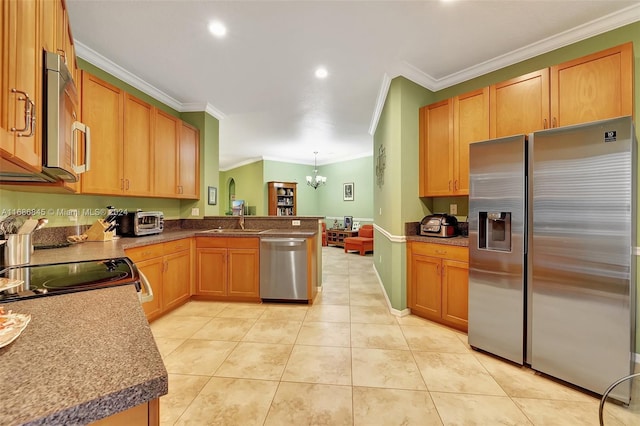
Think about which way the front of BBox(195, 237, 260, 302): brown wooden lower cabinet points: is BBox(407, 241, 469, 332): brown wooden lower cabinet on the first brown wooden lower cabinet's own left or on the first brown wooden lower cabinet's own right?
on the first brown wooden lower cabinet's own left

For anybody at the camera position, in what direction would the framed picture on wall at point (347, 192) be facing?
facing the viewer

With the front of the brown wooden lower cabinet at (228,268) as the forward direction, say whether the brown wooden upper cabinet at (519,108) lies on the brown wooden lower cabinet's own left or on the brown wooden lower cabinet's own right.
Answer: on the brown wooden lower cabinet's own left

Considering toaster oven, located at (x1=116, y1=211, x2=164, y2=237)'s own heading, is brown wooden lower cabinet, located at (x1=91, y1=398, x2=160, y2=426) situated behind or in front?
in front

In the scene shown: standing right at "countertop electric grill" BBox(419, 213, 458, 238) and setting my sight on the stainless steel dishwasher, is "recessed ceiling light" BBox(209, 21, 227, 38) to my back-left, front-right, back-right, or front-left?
front-left

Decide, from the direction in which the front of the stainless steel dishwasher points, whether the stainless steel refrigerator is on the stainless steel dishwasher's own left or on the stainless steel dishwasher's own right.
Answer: on the stainless steel dishwasher's own left

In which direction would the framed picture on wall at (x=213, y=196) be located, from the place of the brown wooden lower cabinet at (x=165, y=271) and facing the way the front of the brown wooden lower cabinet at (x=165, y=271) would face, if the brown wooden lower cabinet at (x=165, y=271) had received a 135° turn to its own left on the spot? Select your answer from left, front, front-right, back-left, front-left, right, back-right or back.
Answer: front-right

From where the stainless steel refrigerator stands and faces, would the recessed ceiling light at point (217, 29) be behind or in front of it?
in front

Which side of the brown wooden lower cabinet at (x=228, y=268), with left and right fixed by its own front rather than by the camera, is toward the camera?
front

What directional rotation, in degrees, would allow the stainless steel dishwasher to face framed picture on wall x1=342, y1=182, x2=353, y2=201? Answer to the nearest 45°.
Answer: approximately 135° to its left

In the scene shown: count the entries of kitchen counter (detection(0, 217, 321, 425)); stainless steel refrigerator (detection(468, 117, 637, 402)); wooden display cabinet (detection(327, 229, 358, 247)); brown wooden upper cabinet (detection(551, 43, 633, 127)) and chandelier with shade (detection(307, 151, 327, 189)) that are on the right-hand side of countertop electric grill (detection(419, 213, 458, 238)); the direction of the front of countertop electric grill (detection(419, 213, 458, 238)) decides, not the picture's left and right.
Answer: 2

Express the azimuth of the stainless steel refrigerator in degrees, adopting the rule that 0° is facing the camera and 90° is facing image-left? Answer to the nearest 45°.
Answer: approximately 45°

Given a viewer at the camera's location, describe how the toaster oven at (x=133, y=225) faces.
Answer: facing the viewer and to the right of the viewer

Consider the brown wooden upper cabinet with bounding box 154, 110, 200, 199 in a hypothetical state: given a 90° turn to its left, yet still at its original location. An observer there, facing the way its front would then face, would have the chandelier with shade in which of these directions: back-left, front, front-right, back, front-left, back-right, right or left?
front

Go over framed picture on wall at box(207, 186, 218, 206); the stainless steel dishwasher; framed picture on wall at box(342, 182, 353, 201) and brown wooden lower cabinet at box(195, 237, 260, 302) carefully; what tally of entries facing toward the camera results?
4

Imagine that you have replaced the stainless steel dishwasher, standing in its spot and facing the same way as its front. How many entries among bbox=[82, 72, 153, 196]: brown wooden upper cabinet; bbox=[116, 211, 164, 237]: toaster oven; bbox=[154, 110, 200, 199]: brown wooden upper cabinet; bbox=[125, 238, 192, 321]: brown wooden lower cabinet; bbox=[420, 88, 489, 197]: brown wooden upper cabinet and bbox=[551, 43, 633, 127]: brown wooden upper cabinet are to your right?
4

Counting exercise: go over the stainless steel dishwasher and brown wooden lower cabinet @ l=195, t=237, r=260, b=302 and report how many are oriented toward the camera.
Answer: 2

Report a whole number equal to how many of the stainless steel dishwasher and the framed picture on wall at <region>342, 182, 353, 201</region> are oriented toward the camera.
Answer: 2

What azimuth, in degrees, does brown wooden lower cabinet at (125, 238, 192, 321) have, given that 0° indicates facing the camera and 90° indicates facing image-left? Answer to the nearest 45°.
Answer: approximately 315°
